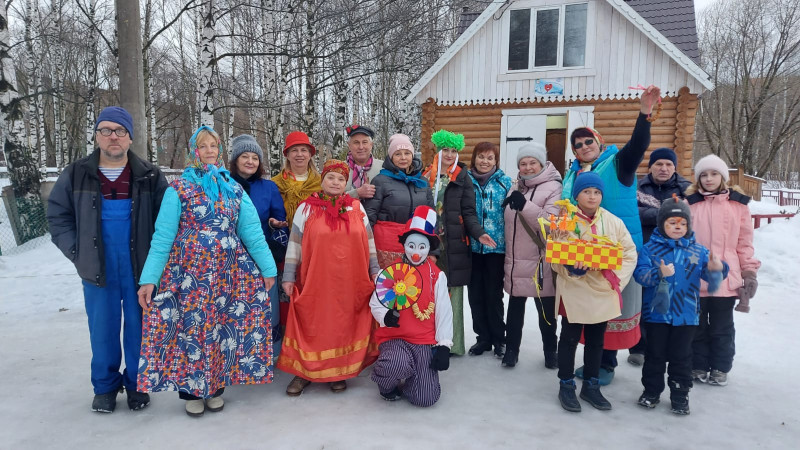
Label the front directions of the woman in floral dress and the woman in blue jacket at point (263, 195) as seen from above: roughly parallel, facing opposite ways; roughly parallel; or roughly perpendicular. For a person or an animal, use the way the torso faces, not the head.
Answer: roughly parallel

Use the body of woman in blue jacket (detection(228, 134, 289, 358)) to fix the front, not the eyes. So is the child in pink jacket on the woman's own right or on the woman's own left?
on the woman's own left

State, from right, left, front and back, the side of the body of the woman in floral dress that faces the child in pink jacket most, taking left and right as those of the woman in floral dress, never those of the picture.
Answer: left

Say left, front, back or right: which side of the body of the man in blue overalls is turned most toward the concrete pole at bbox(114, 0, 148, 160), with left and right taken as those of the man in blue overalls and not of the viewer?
back

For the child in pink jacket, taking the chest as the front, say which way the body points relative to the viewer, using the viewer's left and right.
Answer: facing the viewer

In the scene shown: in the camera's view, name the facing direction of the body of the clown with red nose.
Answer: toward the camera

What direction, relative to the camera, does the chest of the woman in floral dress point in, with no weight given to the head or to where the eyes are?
toward the camera

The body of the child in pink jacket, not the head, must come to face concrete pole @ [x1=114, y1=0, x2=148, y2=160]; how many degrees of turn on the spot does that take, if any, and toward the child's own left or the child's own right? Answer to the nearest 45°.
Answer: approximately 90° to the child's own right

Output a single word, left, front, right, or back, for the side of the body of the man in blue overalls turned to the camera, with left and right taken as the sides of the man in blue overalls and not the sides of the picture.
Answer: front

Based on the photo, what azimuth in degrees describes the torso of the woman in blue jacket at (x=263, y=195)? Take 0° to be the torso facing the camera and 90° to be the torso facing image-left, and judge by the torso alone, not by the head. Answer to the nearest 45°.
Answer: approximately 0°

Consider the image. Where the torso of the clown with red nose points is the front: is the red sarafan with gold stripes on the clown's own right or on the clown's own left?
on the clown's own right

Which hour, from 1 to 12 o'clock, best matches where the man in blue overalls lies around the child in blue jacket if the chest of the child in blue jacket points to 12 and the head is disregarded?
The man in blue overalls is roughly at 2 o'clock from the child in blue jacket.

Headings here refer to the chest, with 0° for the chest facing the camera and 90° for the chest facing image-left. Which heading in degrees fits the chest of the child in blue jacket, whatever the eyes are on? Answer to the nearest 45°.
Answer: approximately 0°

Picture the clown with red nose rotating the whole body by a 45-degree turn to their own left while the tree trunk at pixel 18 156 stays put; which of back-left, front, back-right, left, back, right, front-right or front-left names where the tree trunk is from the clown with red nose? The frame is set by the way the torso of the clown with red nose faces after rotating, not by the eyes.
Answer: back

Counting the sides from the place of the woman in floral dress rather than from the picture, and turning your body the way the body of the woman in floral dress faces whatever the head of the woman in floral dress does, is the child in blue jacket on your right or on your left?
on your left

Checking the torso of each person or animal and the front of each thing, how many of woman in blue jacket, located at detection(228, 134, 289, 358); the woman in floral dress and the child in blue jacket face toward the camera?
3

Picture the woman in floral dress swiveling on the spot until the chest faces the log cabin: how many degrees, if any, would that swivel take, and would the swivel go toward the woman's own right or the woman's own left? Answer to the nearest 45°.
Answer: approximately 135° to the woman's own left

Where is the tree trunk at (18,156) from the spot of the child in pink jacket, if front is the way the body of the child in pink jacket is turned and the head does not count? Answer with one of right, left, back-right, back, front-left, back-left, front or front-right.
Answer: right
